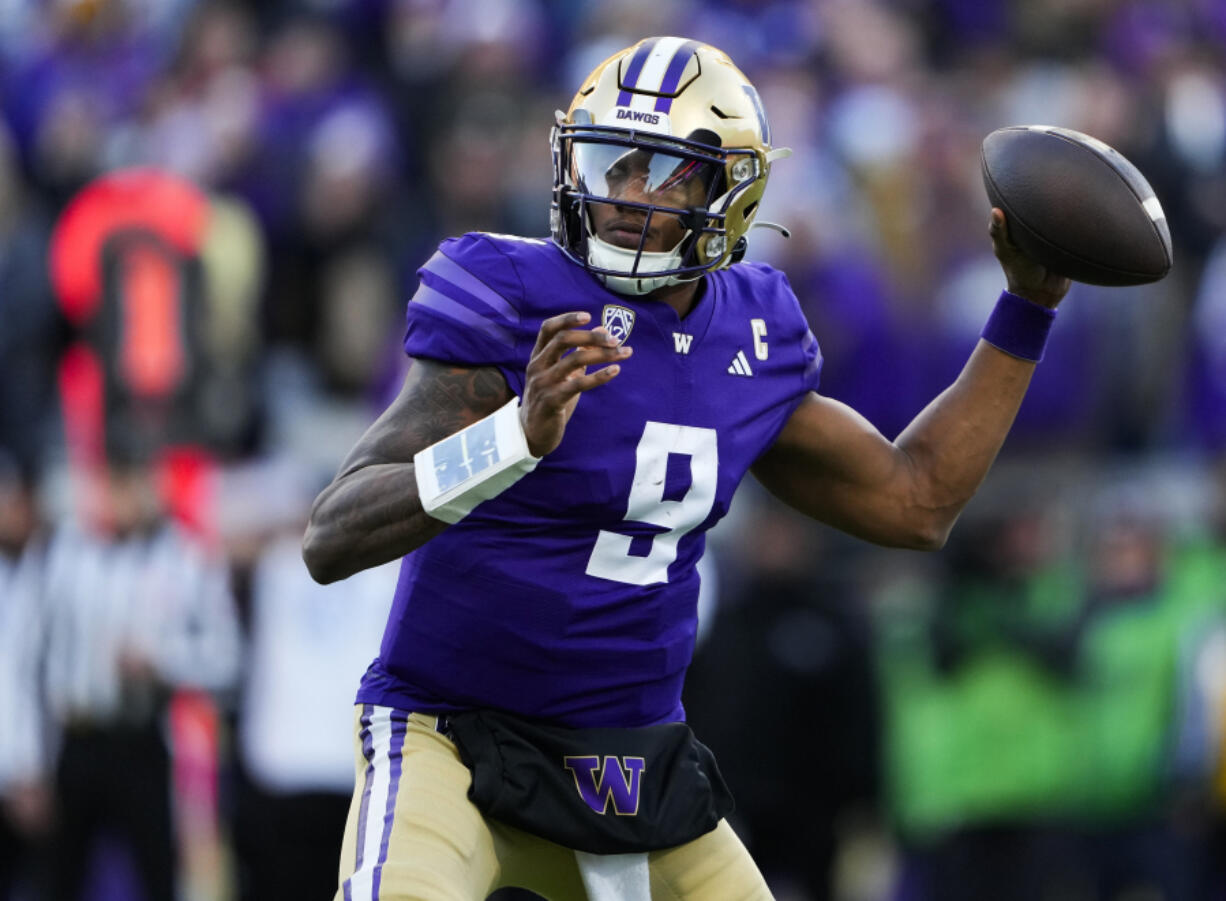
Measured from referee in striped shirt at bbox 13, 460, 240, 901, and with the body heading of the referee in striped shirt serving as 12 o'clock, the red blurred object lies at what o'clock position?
The red blurred object is roughly at 6 o'clock from the referee in striped shirt.

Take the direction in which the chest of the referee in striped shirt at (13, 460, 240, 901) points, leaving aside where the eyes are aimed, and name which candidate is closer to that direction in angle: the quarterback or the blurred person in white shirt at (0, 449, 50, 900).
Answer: the quarterback

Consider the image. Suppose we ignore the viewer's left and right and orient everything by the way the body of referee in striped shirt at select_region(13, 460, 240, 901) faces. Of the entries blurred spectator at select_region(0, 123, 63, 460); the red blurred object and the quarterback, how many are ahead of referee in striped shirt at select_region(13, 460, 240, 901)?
1

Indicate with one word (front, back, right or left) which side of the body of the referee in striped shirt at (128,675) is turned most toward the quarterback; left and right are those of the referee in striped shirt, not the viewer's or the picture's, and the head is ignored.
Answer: front

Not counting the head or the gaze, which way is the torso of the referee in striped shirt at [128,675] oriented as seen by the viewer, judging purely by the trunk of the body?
toward the camera

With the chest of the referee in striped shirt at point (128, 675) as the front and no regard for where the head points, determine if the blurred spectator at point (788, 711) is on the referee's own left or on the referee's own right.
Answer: on the referee's own left

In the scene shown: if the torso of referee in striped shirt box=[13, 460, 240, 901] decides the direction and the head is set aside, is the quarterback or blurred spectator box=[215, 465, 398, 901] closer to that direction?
the quarterback

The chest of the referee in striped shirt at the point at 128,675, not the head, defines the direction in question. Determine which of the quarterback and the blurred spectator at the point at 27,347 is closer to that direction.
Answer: the quarterback

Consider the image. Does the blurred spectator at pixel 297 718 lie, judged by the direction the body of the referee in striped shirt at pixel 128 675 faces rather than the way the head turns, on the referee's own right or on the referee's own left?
on the referee's own left
